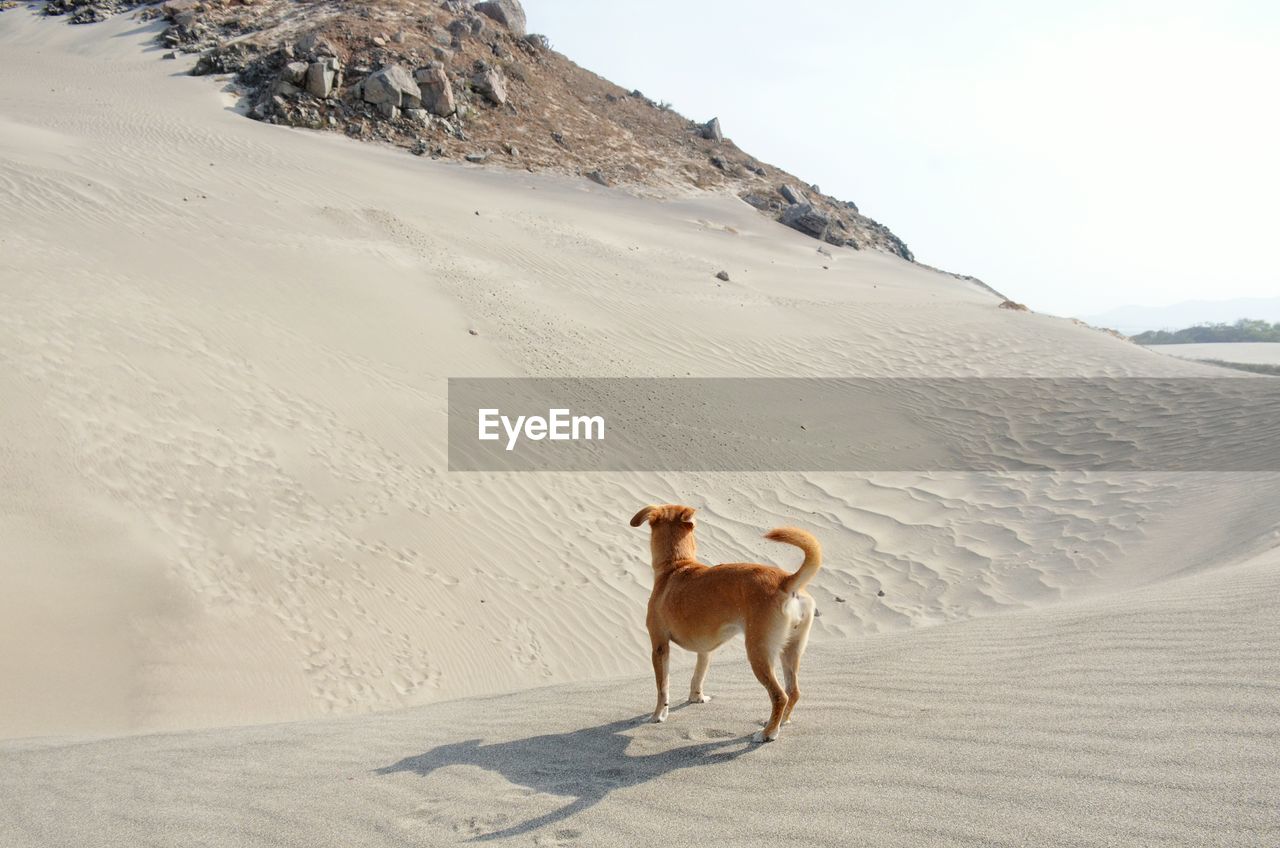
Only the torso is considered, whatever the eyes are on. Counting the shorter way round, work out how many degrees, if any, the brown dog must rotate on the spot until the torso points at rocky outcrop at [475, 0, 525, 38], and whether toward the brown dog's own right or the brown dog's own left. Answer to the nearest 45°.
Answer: approximately 45° to the brown dog's own right

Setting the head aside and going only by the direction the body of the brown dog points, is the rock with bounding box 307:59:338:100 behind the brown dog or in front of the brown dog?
in front

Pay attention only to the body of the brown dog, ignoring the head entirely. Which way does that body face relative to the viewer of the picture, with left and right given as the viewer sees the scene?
facing away from the viewer and to the left of the viewer

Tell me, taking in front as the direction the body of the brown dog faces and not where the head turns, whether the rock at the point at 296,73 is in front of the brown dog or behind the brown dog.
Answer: in front

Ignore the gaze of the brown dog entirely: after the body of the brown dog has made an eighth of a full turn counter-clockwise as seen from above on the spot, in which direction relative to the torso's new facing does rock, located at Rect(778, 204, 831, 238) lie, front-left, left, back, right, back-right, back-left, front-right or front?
right

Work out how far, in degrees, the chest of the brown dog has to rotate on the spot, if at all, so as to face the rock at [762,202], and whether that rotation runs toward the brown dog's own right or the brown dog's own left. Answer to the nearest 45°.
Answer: approximately 45° to the brown dog's own right

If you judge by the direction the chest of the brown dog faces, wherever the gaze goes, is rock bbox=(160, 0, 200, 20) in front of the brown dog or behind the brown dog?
in front
